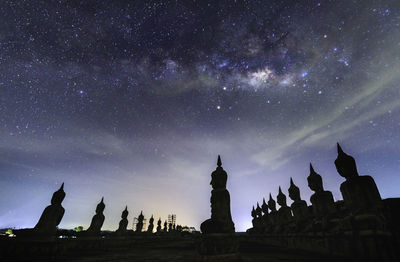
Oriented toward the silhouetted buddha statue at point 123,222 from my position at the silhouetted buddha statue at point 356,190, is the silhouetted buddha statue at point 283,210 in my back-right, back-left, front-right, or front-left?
front-right

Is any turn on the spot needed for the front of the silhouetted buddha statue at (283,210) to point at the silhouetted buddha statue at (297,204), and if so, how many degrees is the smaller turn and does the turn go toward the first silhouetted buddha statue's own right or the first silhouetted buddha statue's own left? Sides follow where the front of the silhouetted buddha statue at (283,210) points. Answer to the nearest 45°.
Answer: approximately 90° to the first silhouetted buddha statue's own left

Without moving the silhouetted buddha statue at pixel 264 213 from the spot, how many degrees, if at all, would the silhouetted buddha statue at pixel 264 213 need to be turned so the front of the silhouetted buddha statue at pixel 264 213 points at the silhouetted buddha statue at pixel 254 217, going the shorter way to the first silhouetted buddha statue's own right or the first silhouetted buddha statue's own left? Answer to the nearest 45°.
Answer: approximately 90° to the first silhouetted buddha statue's own right

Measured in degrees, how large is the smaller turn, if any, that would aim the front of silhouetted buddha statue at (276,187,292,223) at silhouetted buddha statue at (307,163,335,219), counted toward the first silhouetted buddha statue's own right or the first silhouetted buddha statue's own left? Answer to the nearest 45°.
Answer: approximately 90° to the first silhouetted buddha statue's own left

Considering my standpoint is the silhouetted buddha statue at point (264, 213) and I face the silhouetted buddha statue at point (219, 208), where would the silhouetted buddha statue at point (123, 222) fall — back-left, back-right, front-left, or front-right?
front-right
